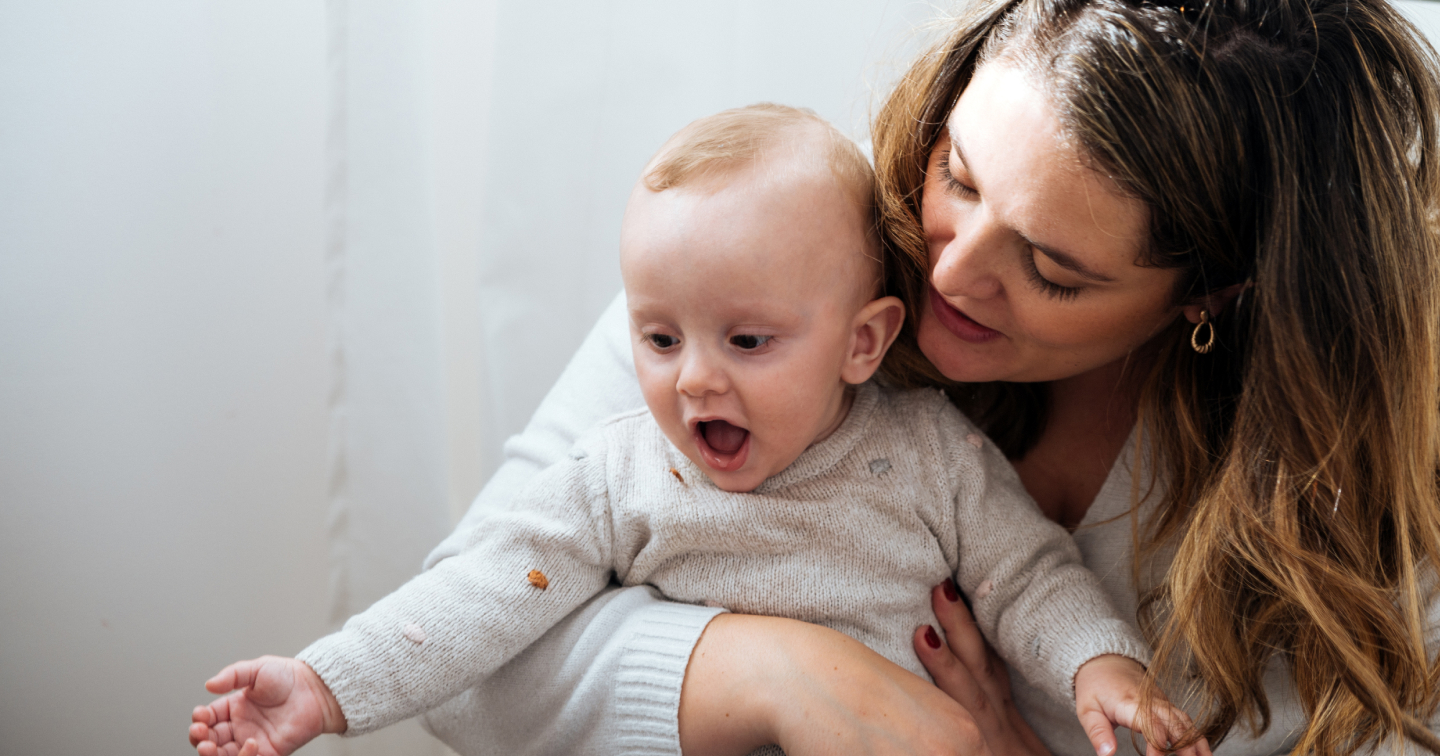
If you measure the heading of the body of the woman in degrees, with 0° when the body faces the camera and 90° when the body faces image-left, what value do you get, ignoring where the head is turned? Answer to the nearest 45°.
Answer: approximately 45°

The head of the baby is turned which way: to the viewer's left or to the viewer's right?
to the viewer's left

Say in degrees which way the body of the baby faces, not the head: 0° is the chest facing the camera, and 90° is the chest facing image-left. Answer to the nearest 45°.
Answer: approximately 0°

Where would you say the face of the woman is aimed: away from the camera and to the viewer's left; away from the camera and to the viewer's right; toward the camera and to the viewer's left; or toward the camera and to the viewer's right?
toward the camera and to the viewer's left
